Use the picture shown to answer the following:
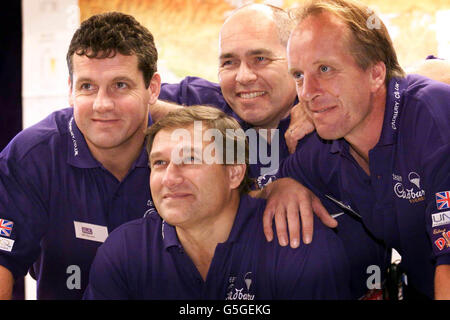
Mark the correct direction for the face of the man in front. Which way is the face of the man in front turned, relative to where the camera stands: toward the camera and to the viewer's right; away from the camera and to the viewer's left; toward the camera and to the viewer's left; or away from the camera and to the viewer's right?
toward the camera and to the viewer's left

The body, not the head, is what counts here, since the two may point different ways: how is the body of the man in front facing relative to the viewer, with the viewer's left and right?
facing the viewer and to the left of the viewer
